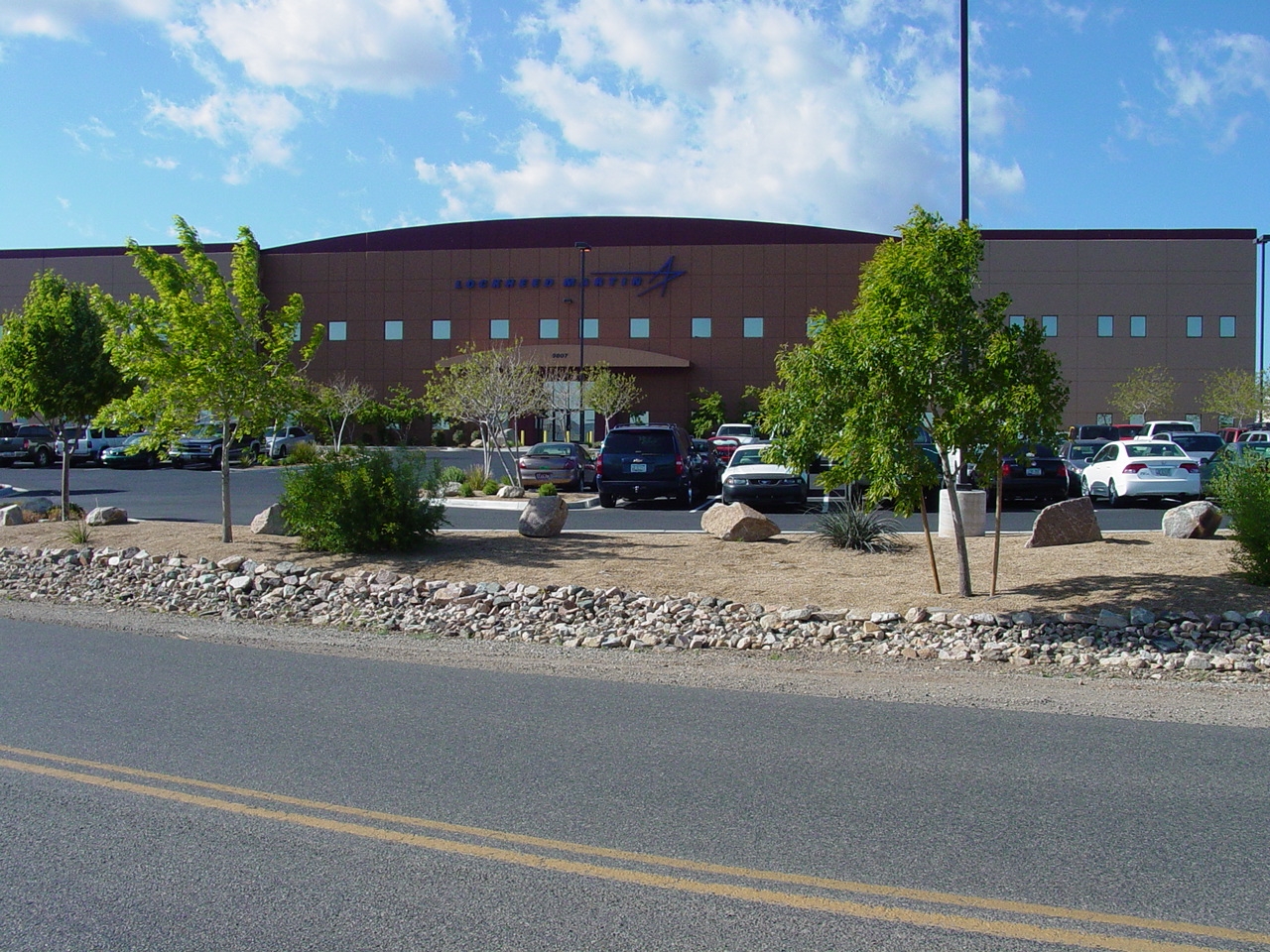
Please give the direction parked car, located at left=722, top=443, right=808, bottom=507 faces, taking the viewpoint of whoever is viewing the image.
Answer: facing the viewer

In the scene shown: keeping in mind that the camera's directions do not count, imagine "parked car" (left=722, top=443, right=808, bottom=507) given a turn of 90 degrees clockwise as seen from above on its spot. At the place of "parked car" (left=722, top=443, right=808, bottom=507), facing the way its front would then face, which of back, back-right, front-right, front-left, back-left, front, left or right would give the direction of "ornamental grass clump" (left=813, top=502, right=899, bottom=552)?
left

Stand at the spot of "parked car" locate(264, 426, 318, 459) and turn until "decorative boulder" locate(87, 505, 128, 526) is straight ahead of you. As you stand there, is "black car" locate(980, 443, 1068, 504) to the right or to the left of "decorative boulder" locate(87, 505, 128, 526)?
left

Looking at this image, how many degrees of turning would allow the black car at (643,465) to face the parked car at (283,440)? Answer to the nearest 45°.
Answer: approximately 45° to its left

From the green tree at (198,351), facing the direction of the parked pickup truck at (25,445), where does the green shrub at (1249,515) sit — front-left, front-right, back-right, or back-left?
back-right

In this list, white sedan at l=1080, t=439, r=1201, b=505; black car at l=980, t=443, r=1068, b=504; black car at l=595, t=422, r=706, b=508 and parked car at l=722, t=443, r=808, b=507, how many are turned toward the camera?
1

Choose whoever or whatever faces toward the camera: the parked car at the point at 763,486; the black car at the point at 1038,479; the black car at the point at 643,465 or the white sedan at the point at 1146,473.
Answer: the parked car

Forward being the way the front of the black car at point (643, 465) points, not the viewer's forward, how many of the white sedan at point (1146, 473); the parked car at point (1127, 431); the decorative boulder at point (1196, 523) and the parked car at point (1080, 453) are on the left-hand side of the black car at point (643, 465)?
0

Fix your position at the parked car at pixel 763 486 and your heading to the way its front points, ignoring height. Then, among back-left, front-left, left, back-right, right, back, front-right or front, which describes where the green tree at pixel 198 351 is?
front-right

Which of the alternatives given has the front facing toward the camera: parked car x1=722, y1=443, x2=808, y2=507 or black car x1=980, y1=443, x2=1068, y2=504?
the parked car

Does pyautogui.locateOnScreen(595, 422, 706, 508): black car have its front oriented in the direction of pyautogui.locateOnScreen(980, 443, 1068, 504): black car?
no

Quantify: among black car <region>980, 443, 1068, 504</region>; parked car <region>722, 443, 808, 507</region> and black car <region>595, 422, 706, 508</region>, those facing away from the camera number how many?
2

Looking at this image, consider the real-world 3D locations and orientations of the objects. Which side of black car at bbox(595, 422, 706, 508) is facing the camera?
back

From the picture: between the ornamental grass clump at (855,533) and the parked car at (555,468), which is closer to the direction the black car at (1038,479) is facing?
the parked car

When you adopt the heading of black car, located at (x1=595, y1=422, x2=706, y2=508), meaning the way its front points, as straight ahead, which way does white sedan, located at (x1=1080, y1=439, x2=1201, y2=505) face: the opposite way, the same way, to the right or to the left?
the same way

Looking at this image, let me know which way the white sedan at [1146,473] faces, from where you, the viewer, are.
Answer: facing away from the viewer and to the left of the viewer

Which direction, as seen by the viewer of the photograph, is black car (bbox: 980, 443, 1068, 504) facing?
facing away from the viewer

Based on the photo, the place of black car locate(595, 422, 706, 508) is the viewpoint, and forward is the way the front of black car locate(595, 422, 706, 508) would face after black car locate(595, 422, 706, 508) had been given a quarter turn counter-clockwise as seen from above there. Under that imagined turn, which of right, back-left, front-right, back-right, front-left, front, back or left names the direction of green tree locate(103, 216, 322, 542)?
front-left

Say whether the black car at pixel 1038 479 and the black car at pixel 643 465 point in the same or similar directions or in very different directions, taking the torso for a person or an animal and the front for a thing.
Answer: same or similar directions

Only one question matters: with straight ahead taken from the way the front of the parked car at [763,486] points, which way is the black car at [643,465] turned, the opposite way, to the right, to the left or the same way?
the opposite way

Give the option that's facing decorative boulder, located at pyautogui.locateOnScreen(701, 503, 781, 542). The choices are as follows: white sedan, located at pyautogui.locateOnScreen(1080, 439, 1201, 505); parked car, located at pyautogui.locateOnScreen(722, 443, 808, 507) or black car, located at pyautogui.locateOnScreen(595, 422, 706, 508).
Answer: the parked car

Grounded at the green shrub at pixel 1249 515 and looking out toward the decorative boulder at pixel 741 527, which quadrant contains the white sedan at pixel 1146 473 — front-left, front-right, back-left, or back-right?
front-right
